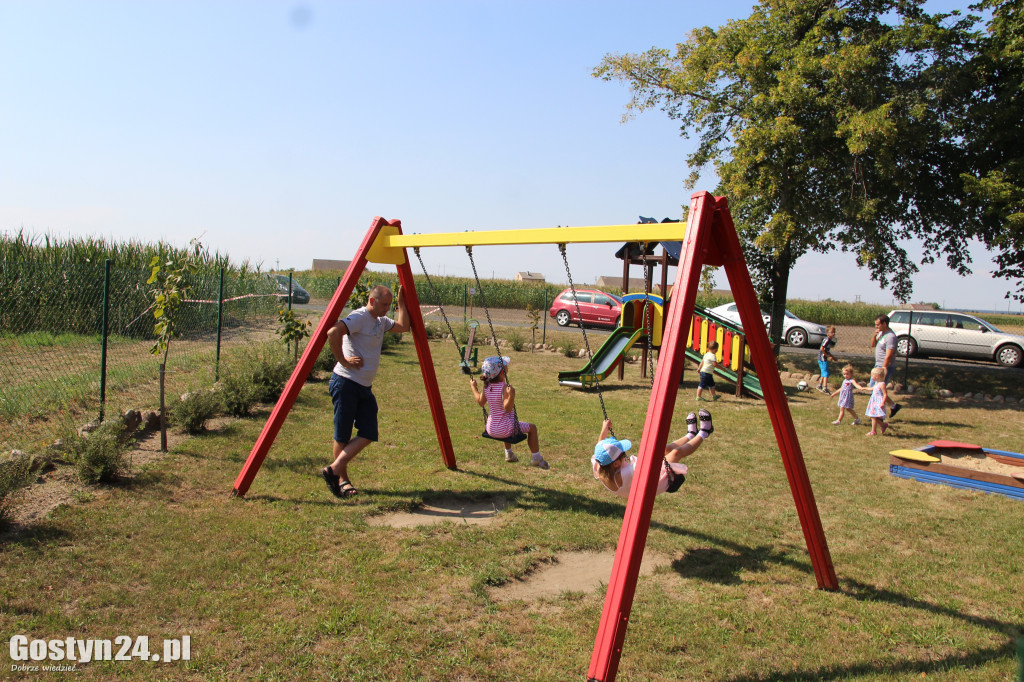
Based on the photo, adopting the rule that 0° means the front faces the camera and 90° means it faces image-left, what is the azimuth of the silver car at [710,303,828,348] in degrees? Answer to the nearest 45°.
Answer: approximately 270°

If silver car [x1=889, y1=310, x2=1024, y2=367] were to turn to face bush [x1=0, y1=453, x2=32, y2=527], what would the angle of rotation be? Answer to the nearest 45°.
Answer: approximately 90° to its right

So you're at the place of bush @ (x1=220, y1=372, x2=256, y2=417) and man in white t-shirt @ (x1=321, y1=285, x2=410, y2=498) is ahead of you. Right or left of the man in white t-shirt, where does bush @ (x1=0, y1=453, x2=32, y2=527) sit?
right

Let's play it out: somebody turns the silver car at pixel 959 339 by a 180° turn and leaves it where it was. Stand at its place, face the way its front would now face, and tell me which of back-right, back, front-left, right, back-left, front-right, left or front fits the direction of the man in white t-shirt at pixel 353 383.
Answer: left

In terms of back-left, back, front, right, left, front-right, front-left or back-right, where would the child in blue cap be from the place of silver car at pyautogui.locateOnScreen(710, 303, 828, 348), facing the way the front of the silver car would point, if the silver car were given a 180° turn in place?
left

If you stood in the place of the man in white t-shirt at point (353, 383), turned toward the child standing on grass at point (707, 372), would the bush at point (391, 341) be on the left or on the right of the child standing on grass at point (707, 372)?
left

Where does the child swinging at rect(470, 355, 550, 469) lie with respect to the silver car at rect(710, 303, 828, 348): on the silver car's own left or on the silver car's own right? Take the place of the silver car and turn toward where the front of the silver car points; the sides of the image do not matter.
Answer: on the silver car's own right

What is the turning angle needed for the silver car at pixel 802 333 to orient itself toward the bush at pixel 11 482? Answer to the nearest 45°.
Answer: approximately 90° to its right

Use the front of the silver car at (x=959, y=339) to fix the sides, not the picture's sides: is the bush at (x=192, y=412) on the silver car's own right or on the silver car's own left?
on the silver car's own right

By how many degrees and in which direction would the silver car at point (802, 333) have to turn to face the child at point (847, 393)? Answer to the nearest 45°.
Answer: approximately 90° to its right

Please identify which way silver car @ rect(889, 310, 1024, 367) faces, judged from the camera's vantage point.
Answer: facing to the right of the viewer
